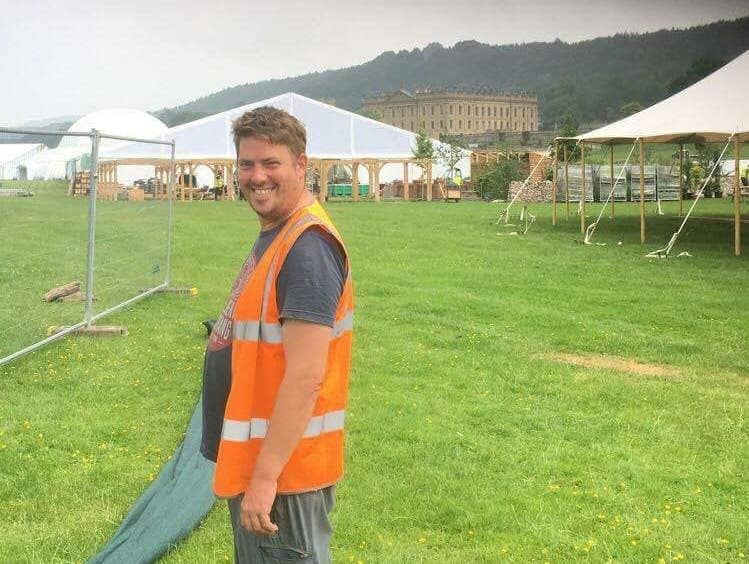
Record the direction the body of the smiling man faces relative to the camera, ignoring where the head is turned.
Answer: to the viewer's left

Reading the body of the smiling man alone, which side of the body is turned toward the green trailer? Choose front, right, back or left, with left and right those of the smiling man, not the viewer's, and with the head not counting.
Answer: right

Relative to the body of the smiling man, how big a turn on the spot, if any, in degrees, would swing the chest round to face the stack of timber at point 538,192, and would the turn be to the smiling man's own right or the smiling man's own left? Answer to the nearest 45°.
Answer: approximately 90° to the smiling man's own right

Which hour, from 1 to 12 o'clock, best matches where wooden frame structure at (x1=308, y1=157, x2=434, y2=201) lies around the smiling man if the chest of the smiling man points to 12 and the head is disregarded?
The wooden frame structure is roughly at 3 o'clock from the smiling man.

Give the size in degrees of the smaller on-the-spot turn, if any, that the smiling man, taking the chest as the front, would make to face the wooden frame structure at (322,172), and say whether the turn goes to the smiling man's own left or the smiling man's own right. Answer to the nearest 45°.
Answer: approximately 90° to the smiling man's own right

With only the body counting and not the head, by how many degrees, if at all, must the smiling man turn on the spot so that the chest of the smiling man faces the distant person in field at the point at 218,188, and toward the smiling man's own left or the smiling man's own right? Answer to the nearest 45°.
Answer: approximately 90° to the smiling man's own right
